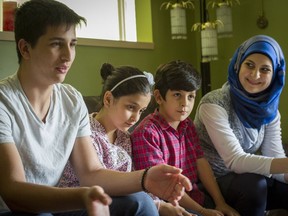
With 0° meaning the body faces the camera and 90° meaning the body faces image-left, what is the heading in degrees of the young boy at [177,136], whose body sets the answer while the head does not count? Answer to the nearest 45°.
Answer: approximately 315°

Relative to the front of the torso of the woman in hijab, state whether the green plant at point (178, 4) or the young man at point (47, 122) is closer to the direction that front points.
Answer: the young man

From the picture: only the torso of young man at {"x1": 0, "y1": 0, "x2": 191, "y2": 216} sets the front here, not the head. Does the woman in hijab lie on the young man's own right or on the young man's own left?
on the young man's own left

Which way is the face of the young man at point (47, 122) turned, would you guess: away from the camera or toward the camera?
toward the camera

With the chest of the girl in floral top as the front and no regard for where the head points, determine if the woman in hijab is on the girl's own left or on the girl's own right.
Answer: on the girl's own left

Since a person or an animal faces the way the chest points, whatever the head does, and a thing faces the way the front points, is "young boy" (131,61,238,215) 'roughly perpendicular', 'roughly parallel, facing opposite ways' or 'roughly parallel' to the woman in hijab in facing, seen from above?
roughly parallel

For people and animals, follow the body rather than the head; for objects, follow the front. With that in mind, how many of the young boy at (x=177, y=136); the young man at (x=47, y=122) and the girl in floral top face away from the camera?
0

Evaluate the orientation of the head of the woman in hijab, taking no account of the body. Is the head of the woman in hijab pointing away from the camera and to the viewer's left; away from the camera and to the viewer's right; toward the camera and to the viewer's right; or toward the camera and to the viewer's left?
toward the camera and to the viewer's left

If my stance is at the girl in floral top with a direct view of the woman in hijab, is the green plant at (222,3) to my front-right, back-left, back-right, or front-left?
front-left

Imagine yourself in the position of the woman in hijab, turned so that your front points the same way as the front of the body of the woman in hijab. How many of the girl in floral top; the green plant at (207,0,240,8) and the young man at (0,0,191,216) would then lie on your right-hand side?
2
